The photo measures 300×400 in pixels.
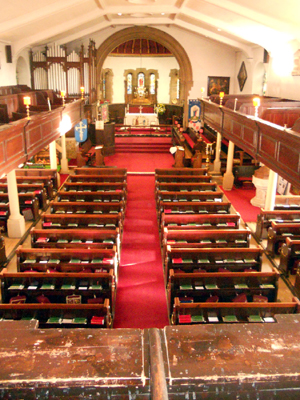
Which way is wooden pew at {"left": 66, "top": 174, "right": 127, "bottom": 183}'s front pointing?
away from the camera

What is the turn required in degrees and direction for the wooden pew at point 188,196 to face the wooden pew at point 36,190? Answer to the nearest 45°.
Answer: approximately 90° to its left

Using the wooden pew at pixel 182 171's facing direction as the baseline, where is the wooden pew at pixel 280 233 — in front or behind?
behind

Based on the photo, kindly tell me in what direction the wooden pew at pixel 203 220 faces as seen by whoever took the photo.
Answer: facing away from the viewer

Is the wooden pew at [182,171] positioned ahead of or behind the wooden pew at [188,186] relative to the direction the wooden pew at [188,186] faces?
ahead

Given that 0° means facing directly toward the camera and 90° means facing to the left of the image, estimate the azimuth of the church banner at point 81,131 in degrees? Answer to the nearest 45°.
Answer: approximately 0°

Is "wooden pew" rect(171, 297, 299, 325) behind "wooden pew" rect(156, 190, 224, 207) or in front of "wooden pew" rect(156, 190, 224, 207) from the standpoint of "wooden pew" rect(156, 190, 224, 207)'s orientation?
behind

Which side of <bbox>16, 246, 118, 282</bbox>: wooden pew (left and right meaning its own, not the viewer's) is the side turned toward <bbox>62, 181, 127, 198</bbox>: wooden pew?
front

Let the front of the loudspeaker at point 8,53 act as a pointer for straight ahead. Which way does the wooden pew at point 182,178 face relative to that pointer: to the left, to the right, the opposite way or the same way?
to the left

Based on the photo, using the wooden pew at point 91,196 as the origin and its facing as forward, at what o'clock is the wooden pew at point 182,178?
the wooden pew at point 182,178 is roughly at 2 o'clock from the wooden pew at point 91,196.

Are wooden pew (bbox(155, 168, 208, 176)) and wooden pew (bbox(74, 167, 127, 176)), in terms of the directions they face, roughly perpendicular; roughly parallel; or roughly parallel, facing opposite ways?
roughly parallel

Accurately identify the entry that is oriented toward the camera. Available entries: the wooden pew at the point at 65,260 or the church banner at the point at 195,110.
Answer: the church banner

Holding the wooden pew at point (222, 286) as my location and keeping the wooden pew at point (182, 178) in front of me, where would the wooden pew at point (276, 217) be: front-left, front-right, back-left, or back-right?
front-right

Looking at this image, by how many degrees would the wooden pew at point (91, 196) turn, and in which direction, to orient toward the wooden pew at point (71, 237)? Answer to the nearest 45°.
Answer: approximately 180°

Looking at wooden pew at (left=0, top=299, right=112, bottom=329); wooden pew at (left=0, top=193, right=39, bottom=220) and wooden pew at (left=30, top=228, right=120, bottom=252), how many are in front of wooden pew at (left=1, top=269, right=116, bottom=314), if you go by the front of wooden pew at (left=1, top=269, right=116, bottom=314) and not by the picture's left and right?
2

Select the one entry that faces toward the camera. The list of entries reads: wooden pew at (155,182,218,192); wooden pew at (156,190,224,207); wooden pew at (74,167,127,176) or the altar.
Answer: the altar

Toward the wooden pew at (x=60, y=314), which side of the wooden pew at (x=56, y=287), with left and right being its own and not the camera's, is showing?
back

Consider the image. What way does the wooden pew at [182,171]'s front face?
away from the camera

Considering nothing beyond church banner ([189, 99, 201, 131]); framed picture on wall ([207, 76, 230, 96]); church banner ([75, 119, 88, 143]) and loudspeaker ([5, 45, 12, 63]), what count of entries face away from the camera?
0

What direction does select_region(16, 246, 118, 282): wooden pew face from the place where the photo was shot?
facing away from the viewer

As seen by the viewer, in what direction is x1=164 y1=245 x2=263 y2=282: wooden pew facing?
away from the camera

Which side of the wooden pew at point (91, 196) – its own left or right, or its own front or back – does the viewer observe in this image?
back

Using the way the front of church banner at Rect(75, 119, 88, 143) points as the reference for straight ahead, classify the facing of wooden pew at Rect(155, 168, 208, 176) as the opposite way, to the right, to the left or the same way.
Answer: the opposite way

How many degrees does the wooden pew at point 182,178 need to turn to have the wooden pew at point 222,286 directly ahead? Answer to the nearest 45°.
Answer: approximately 180°
